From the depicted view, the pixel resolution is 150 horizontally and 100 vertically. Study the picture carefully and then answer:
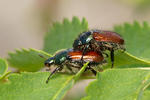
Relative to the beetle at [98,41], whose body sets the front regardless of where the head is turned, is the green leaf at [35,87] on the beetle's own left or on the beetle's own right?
on the beetle's own left

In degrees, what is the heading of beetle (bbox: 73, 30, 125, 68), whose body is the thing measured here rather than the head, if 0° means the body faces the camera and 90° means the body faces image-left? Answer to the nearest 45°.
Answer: approximately 90°

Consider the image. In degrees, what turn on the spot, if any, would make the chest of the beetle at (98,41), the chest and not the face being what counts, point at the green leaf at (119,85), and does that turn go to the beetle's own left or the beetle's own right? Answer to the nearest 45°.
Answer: approximately 90° to the beetle's own left

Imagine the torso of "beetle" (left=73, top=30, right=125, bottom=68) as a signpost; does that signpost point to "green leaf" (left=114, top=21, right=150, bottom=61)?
no

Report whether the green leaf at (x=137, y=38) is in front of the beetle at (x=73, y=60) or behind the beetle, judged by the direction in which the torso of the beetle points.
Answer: behind

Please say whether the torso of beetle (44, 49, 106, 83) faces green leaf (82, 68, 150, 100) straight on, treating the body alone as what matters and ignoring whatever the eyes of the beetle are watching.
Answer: no

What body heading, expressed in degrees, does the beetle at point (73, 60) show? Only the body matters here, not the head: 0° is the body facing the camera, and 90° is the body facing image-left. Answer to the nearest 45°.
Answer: approximately 90°
